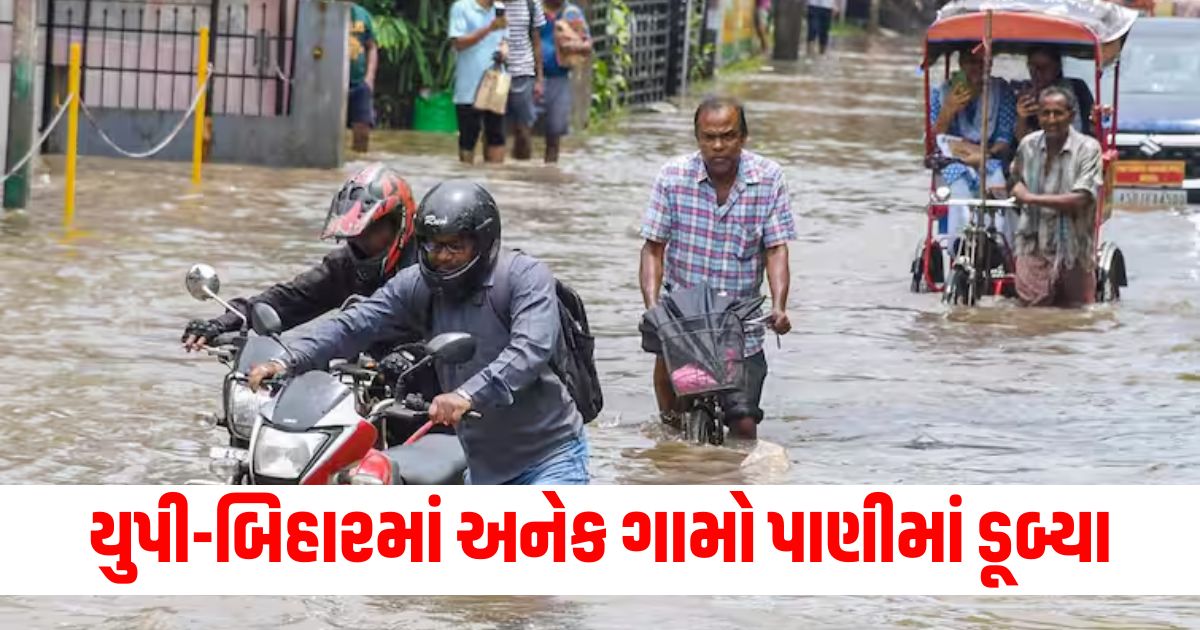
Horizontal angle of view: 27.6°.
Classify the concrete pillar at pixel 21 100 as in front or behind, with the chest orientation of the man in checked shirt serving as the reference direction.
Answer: behind

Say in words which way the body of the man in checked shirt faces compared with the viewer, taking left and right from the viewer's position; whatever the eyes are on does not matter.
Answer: facing the viewer

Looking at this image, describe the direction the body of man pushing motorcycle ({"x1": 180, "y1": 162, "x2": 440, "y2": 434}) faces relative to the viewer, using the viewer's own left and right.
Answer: facing the viewer and to the left of the viewer

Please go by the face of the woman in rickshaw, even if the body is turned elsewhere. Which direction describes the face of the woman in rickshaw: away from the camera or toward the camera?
toward the camera

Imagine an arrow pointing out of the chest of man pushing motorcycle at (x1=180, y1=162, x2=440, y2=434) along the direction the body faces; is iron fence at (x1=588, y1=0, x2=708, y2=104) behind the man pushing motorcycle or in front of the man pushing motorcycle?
behind

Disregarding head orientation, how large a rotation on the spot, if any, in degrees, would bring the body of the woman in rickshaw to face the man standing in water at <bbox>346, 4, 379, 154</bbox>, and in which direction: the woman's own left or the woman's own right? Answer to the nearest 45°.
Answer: approximately 135° to the woman's own right

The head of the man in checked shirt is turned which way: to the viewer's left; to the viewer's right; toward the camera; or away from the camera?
toward the camera

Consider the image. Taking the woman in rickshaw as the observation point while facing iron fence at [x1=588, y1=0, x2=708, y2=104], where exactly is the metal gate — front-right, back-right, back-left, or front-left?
front-left

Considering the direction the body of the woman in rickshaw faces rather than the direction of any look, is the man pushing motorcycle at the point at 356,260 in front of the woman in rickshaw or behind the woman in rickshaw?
in front

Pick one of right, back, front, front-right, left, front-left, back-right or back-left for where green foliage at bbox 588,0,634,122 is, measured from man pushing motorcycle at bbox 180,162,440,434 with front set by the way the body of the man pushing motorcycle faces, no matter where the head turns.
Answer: back-right

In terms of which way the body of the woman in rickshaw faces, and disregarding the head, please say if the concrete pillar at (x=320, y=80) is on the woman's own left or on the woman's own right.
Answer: on the woman's own right

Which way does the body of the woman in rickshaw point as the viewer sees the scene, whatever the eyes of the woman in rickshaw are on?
toward the camera

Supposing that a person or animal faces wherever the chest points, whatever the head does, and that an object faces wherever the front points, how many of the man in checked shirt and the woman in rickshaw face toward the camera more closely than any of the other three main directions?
2

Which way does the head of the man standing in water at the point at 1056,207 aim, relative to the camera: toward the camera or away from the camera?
toward the camera

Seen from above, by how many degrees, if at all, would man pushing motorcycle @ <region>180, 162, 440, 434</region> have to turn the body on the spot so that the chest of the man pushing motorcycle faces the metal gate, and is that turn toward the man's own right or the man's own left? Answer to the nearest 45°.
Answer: approximately 135° to the man's own right
